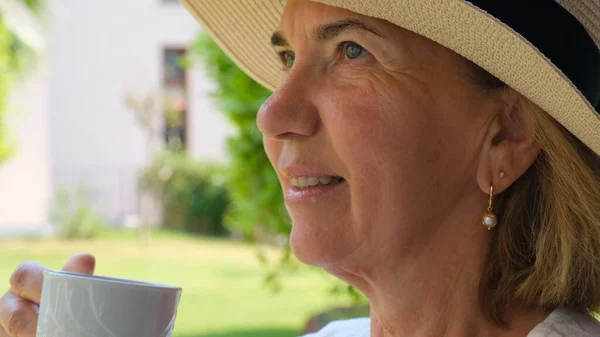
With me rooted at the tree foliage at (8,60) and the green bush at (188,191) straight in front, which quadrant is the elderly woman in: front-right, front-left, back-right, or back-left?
back-right

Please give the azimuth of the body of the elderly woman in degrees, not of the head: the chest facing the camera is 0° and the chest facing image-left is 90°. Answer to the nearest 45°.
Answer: approximately 45°

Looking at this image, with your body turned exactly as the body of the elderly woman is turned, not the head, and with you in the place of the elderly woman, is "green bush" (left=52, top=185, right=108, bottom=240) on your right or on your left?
on your right

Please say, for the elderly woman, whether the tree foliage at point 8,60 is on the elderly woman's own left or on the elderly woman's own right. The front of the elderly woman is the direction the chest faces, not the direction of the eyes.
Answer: on the elderly woman's own right

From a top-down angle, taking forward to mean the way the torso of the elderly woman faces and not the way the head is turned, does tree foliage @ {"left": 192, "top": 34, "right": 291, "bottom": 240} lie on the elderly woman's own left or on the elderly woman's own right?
on the elderly woman's own right

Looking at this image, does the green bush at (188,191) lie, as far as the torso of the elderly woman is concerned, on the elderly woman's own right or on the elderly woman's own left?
on the elderly woman's own right
